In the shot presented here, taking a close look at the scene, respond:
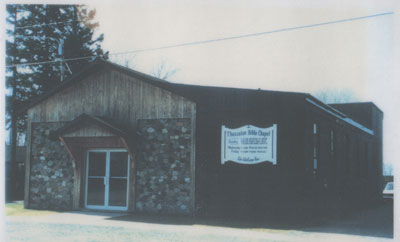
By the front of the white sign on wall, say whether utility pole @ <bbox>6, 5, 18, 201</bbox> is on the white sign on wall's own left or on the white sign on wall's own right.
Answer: on the white sign on wall's own right

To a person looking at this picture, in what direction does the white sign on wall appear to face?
facing the viewer

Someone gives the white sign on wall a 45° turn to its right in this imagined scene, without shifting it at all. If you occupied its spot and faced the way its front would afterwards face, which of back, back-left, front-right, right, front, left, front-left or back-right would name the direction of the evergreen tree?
right
